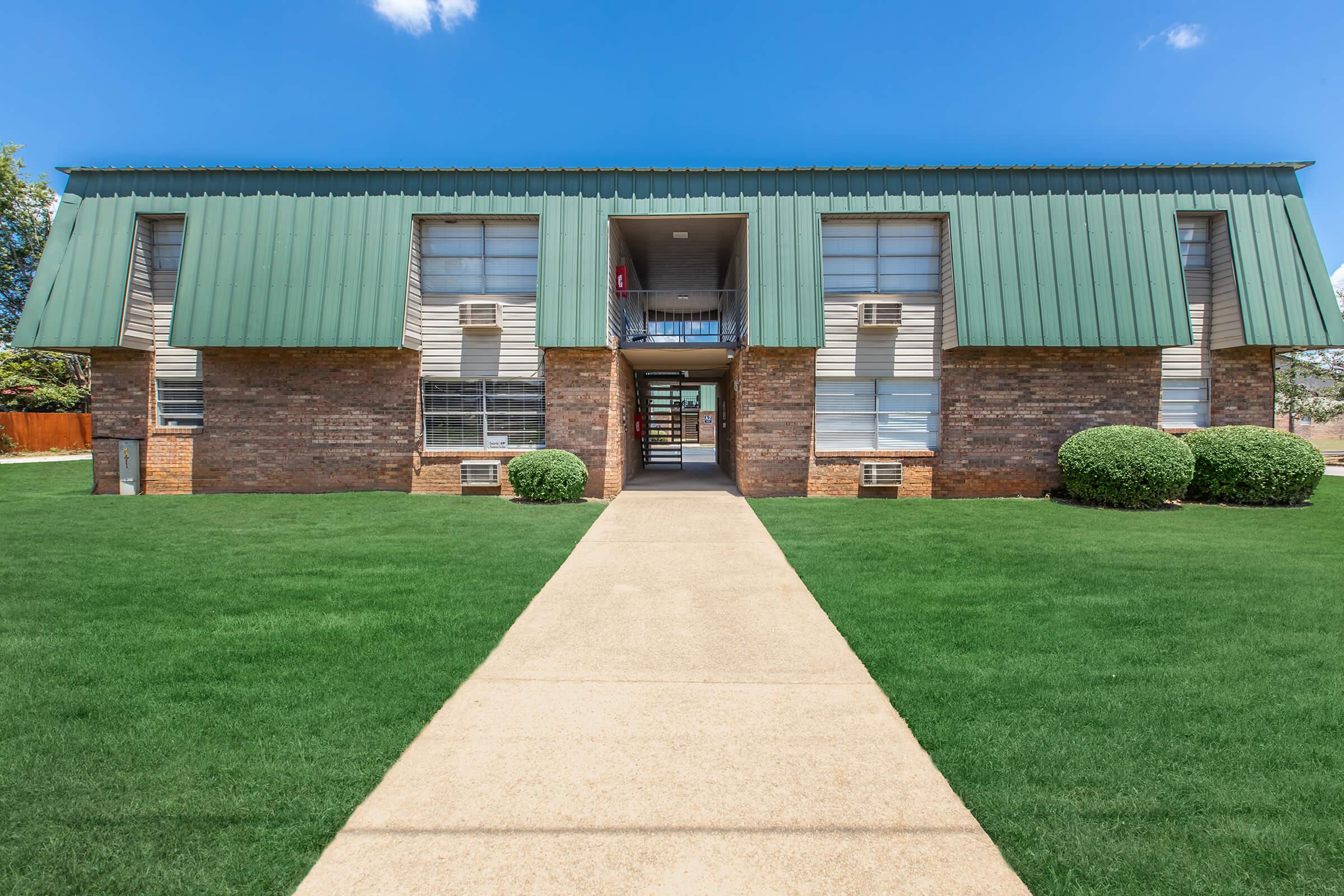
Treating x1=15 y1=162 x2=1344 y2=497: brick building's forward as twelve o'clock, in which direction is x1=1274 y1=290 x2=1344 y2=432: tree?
The tree is roughly at 8 o'clock from the brick building.

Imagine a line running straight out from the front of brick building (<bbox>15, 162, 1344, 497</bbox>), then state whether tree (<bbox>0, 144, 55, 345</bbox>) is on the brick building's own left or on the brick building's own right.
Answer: on the brick building's own right

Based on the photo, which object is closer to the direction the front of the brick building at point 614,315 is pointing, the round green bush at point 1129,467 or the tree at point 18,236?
the round green bush

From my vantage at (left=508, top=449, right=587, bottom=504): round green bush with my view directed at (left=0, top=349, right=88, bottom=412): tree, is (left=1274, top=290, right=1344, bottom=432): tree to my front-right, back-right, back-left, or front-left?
back-right

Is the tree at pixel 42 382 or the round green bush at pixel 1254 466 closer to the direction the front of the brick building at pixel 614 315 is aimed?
the round green bush

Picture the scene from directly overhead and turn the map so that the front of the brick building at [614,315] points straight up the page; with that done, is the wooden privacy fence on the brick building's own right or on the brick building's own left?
on the brick building's own right

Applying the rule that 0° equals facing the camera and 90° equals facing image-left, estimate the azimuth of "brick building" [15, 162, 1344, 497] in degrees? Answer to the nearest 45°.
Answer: approximately 0°

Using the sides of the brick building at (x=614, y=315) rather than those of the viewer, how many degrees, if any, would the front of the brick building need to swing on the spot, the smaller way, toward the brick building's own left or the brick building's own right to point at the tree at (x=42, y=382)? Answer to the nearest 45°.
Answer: approximately 135° to the brick building's own right

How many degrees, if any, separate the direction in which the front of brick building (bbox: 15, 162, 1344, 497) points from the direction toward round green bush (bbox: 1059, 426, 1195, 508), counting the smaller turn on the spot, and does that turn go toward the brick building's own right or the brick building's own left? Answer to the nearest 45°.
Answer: approximately 90° to the brick building's own left

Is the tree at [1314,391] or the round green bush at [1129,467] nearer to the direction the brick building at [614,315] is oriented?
the round green bush

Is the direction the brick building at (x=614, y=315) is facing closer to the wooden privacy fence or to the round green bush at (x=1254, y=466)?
the round green bush
